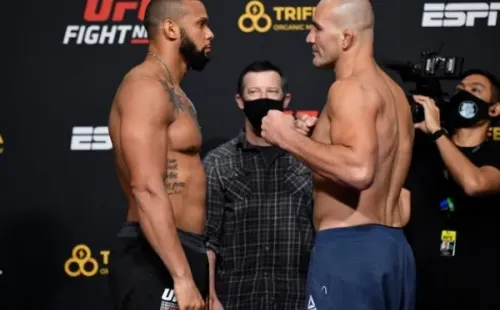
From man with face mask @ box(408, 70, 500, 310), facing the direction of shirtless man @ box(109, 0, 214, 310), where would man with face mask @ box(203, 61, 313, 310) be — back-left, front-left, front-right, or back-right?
front-right

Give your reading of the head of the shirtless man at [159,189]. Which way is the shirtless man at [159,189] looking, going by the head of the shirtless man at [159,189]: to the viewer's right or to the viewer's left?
to the viewer's right

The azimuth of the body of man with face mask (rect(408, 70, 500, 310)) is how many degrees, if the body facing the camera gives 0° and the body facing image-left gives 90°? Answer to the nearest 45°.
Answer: approximately 45°

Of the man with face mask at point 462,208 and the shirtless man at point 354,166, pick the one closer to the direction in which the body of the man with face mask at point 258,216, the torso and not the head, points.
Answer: the shirtless man

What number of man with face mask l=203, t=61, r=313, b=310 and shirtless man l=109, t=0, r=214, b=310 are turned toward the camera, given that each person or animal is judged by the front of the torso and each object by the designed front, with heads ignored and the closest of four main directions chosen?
1

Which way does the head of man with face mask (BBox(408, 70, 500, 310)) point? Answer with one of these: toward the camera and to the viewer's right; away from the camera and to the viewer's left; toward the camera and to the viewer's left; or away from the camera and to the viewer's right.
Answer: toward the camera and to the viewer's left

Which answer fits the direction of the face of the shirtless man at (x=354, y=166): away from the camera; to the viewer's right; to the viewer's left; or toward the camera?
to the viewer's left

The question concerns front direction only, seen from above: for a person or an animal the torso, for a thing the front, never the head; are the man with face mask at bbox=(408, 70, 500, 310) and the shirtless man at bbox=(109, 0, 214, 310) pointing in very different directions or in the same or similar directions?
very different directions

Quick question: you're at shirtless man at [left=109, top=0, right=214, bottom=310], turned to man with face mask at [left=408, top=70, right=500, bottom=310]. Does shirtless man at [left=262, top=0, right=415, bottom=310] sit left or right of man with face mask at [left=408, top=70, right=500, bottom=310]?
right

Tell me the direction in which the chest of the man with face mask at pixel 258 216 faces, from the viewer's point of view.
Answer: toward the camera

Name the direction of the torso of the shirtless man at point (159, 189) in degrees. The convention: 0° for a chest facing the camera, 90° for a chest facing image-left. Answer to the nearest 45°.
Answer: approximately 270°

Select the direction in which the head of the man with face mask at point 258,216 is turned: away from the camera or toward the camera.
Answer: toward the camera

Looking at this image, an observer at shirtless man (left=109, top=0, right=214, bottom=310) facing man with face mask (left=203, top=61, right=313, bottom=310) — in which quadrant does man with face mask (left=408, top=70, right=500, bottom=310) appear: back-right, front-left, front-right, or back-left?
front-right

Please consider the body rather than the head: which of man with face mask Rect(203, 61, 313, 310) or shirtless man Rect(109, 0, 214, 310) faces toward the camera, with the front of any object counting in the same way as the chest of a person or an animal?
the man with face mask

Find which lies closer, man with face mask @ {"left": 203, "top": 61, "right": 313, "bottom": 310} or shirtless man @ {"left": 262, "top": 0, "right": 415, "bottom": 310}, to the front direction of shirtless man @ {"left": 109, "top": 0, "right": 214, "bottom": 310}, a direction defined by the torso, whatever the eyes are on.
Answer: the shirtless man

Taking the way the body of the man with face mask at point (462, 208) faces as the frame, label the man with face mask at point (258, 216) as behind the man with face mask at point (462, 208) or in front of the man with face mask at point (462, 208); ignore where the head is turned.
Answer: in front
